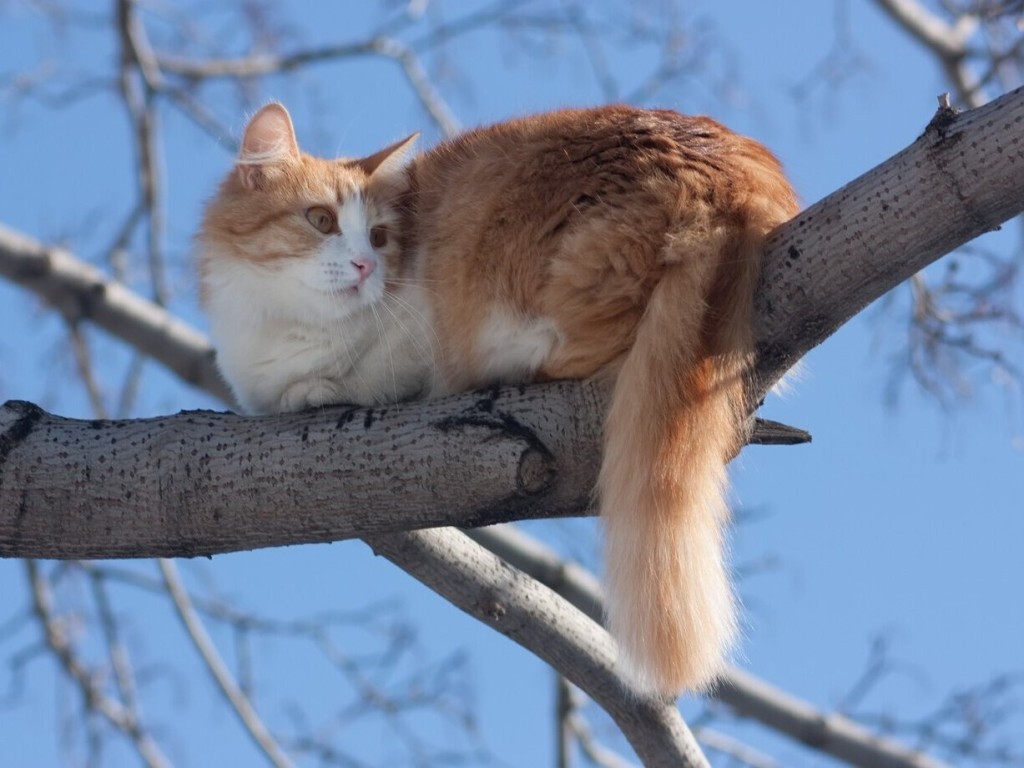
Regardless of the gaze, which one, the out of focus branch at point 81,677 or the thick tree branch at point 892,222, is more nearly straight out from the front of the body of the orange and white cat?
the out of focus branch

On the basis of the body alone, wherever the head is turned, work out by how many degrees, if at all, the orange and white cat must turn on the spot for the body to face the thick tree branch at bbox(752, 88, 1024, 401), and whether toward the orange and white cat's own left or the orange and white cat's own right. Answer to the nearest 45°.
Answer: approximately 135° to the orange and white cat's own left

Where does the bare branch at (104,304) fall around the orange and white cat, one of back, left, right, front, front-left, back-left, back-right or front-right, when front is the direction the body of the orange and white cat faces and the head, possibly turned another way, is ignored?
front-right

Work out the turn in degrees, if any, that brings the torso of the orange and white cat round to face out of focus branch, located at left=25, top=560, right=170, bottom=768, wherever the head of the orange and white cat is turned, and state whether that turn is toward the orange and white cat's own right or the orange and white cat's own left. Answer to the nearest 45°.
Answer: approximately 45° to the orange and white cat's own right

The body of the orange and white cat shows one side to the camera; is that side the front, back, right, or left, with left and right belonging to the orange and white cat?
left
